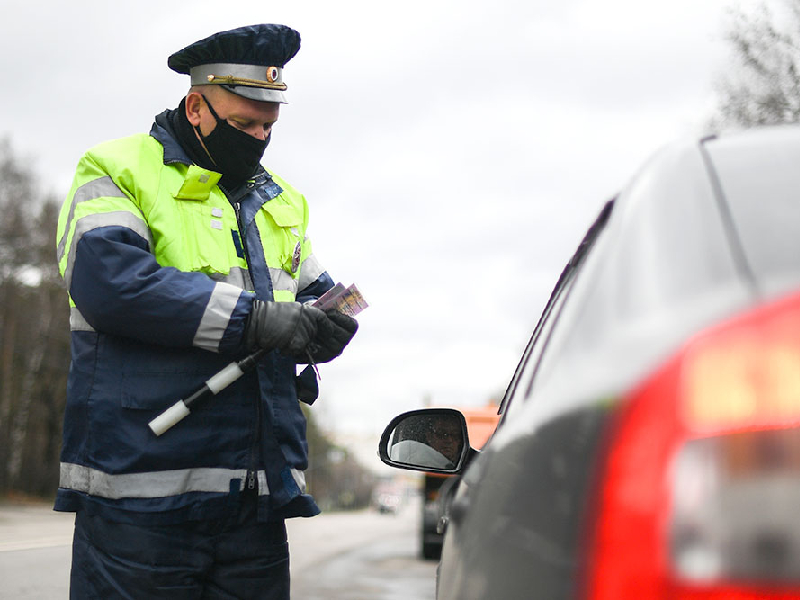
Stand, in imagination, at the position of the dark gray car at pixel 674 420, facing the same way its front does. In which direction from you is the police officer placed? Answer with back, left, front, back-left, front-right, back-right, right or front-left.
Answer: front-left

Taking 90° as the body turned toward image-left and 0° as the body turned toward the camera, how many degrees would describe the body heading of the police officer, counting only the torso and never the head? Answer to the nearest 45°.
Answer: approximately 315°

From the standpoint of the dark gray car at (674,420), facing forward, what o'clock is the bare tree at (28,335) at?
The bare tree is roughly at 11 o'clock from the dark gray car.

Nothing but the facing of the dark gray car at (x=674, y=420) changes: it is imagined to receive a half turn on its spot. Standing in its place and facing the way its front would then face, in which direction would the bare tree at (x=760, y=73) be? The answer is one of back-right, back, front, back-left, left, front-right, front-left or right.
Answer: back

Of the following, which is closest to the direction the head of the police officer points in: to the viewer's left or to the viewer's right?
to the viewer's right

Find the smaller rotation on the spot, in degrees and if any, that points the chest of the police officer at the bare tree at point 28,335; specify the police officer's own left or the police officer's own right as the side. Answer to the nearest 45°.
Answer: approximately 135° to the police officer's own left

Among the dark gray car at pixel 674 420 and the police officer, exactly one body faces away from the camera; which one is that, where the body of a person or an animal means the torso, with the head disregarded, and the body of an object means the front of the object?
the dark gray car

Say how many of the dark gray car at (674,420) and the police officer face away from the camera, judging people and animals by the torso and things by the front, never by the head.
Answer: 1

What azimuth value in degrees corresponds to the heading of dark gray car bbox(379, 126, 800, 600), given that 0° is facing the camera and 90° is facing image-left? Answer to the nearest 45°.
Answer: approximately 180°

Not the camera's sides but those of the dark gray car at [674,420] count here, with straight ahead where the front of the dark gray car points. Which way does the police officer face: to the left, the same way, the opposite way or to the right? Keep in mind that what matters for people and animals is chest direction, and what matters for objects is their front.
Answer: to the right

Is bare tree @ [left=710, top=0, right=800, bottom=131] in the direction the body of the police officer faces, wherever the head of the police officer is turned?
no
